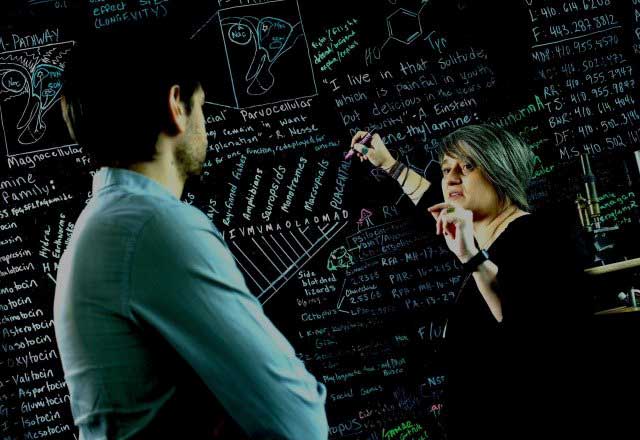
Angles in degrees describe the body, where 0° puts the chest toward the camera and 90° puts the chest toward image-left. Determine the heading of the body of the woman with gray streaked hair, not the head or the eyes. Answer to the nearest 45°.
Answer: approximately 45°

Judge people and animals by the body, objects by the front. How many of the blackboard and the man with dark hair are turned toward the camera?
1

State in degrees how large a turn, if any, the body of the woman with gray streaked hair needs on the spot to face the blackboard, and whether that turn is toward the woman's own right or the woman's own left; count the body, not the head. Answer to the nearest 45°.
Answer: approximately 90° to the woman's own right

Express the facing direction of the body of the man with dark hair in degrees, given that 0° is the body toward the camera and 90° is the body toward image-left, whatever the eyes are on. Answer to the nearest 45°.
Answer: approximately 225°

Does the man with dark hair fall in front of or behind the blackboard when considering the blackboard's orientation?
in front
